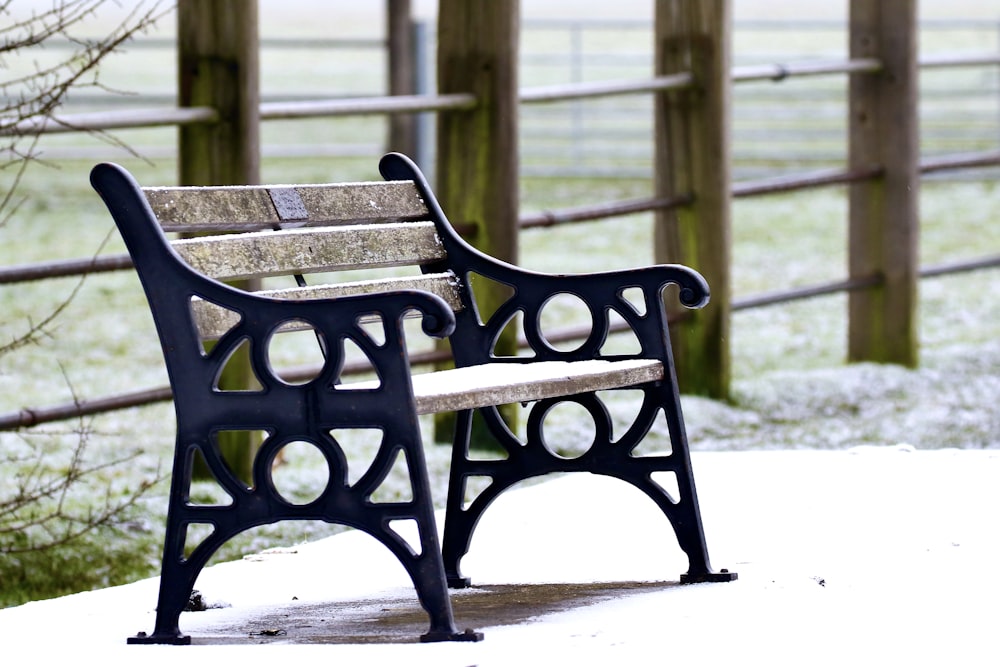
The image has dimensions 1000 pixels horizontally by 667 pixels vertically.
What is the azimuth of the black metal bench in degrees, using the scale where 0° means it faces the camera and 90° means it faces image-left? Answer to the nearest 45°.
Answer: approximately 315°
